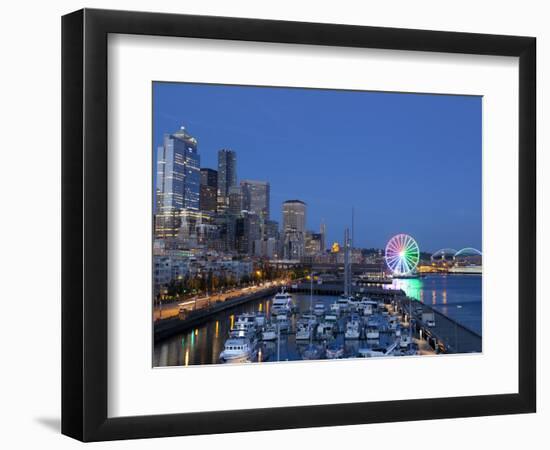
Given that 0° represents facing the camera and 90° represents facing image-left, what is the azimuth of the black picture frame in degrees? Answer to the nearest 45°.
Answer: approximately 315°
